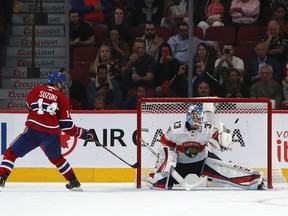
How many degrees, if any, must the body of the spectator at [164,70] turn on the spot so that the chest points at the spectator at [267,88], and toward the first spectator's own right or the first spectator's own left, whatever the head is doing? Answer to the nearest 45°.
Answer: approximately 90° to the first spectator's own left

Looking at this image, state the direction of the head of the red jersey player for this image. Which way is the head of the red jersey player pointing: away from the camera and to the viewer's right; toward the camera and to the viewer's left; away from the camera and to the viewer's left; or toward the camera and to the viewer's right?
away from the camera and to the viewer's right

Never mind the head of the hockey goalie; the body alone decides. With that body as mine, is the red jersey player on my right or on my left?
on my right

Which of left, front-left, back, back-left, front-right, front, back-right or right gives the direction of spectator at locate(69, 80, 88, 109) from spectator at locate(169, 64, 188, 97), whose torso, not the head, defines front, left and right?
right
